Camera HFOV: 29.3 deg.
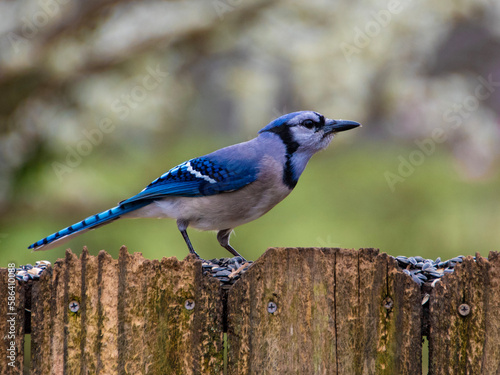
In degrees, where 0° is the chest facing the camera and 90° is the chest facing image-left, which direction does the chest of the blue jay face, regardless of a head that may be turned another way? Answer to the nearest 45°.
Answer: approximately 270°
